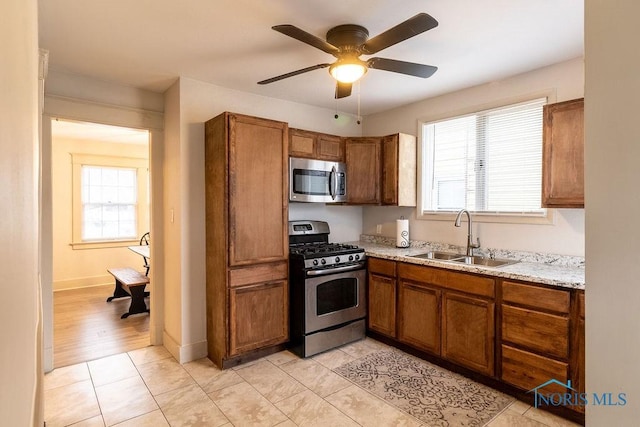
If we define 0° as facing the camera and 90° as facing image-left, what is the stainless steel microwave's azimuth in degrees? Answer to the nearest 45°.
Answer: approximately 315°

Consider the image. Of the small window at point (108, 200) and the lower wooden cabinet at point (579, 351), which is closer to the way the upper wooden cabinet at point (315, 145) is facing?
the lower wooden cabinet

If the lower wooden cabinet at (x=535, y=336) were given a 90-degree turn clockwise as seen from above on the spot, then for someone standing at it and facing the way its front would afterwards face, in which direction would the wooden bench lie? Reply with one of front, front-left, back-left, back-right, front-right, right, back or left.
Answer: front-left

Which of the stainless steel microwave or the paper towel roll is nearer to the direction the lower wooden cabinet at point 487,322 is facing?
the stainless steel microwave

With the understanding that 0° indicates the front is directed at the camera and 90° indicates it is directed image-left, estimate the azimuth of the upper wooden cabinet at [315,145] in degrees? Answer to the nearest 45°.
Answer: approximately 315°

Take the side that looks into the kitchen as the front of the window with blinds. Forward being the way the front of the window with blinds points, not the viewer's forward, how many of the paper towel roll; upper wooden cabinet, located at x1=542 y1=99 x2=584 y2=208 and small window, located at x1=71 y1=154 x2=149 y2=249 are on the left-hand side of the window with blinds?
1

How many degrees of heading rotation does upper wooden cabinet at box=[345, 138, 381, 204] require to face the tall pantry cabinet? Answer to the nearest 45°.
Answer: approximately 45° to its right

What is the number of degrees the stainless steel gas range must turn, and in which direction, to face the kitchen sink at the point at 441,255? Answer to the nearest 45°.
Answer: approximately 45° to its left

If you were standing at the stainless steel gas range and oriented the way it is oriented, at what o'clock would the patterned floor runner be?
The patterned floor runner is roughly at 12 o'clock from the stainless steel gas range.

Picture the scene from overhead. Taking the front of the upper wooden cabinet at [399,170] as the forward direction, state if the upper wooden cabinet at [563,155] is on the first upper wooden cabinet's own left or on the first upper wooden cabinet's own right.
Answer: on the first upper wooden cabinet's own left
